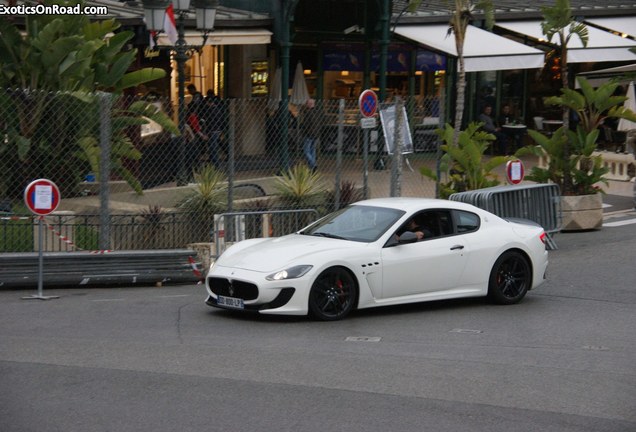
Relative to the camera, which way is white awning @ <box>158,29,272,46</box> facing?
toward the camera

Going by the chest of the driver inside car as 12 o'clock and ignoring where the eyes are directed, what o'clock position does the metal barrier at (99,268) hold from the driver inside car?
The metal barrier is roughly at 2 o'clock from the driver inside car.

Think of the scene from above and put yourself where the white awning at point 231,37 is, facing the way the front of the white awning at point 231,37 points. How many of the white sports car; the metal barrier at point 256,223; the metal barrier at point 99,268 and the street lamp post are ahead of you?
4

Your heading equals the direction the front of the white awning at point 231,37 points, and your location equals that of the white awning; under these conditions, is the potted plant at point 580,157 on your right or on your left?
on your left

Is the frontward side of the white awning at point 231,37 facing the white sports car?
yes

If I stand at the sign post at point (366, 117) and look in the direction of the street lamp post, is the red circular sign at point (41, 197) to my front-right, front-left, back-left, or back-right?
front-left

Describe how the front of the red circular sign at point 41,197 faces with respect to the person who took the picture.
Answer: facing the viewer

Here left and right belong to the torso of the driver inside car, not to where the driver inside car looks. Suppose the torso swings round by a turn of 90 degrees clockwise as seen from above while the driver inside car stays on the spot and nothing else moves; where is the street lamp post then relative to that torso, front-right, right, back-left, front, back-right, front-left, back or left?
front

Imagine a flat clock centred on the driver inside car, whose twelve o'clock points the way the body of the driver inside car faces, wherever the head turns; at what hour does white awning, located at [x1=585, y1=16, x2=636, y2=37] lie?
The white awning is roughly at 5 o'clock from the driver inside car.

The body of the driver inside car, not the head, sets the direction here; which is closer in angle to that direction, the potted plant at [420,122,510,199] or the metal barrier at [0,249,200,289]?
the metal barrier

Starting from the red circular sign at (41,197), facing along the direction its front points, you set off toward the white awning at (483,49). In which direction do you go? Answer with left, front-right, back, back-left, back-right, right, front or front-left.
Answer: back-left

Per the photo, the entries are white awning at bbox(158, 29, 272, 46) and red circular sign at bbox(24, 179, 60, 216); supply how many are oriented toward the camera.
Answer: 2

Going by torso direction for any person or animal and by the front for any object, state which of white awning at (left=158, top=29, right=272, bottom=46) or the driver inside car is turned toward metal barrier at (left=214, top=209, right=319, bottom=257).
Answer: the white awning

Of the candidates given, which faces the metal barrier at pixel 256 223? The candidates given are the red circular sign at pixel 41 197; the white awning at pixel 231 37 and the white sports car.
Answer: the white awning

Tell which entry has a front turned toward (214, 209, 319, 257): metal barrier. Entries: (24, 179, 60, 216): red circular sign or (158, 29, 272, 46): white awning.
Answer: the white awning

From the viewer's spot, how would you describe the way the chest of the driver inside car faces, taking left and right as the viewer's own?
facing the viewer and to the left of the viewer

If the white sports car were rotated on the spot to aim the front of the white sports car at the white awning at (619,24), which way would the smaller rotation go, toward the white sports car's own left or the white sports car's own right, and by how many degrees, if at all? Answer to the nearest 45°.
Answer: approximately 135° to the white sports car's own right
